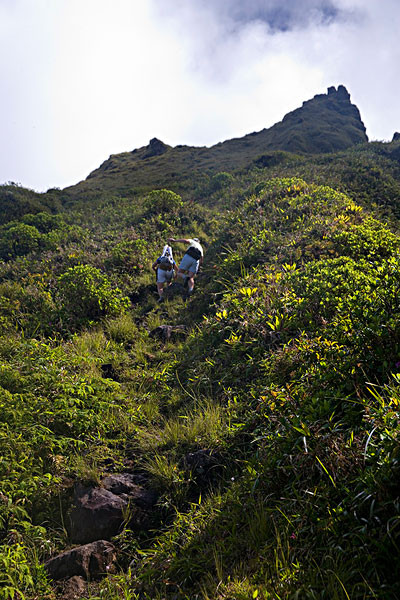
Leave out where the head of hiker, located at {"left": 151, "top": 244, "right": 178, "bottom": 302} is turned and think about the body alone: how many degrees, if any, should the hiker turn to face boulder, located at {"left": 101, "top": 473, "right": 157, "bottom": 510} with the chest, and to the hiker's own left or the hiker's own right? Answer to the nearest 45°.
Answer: approximately 180°

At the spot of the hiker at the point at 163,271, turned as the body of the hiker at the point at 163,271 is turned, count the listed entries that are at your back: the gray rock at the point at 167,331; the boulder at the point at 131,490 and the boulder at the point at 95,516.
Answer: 3

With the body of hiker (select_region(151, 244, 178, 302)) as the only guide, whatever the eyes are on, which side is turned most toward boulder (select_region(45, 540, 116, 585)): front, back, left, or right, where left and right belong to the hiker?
back

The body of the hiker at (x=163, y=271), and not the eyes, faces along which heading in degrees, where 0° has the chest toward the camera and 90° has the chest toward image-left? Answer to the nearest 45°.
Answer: approximately 180°

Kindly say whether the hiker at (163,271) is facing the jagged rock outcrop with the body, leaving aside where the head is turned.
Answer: yes

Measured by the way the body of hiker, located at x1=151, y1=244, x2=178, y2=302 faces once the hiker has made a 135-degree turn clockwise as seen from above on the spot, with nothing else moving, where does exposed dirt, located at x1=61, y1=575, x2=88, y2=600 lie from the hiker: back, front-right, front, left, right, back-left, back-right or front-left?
front-right

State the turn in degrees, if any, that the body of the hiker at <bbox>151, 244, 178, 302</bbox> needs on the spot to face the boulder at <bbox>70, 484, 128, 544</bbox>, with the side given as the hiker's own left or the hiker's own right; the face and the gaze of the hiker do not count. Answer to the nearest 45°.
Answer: approximately 180°

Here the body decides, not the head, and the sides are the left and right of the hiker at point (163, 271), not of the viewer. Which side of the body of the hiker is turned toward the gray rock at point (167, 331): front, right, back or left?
back
